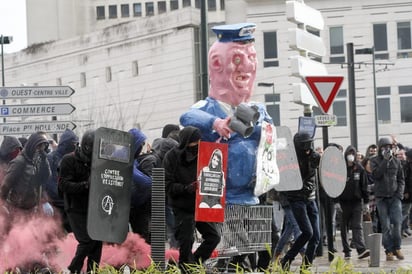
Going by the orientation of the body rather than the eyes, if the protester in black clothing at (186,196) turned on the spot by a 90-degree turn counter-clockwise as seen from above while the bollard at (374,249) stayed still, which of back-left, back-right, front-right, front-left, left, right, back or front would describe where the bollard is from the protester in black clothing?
front

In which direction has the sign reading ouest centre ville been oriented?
toward the camera

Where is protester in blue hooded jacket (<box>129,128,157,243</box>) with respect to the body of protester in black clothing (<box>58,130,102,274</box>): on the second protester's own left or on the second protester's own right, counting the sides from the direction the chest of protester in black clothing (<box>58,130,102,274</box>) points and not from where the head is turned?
on the second protester's own left

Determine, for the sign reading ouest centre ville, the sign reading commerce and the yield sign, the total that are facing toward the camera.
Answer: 3

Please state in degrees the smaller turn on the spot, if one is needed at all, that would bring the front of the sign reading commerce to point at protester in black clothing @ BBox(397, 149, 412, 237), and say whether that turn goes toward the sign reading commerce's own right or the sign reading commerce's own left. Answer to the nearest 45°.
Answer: approximately 90° to the sign reading commerce's own left

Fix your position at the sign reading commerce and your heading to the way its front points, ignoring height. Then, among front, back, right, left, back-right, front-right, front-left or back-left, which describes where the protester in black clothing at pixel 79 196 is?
front

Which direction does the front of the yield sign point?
toward the camera

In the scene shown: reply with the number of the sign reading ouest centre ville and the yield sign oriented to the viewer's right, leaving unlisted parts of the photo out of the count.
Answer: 0

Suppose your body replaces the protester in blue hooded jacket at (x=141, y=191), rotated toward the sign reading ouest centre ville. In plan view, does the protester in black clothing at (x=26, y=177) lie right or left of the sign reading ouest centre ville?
left

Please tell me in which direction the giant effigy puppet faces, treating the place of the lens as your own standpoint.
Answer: facing the viewer and to the right of the viewer
